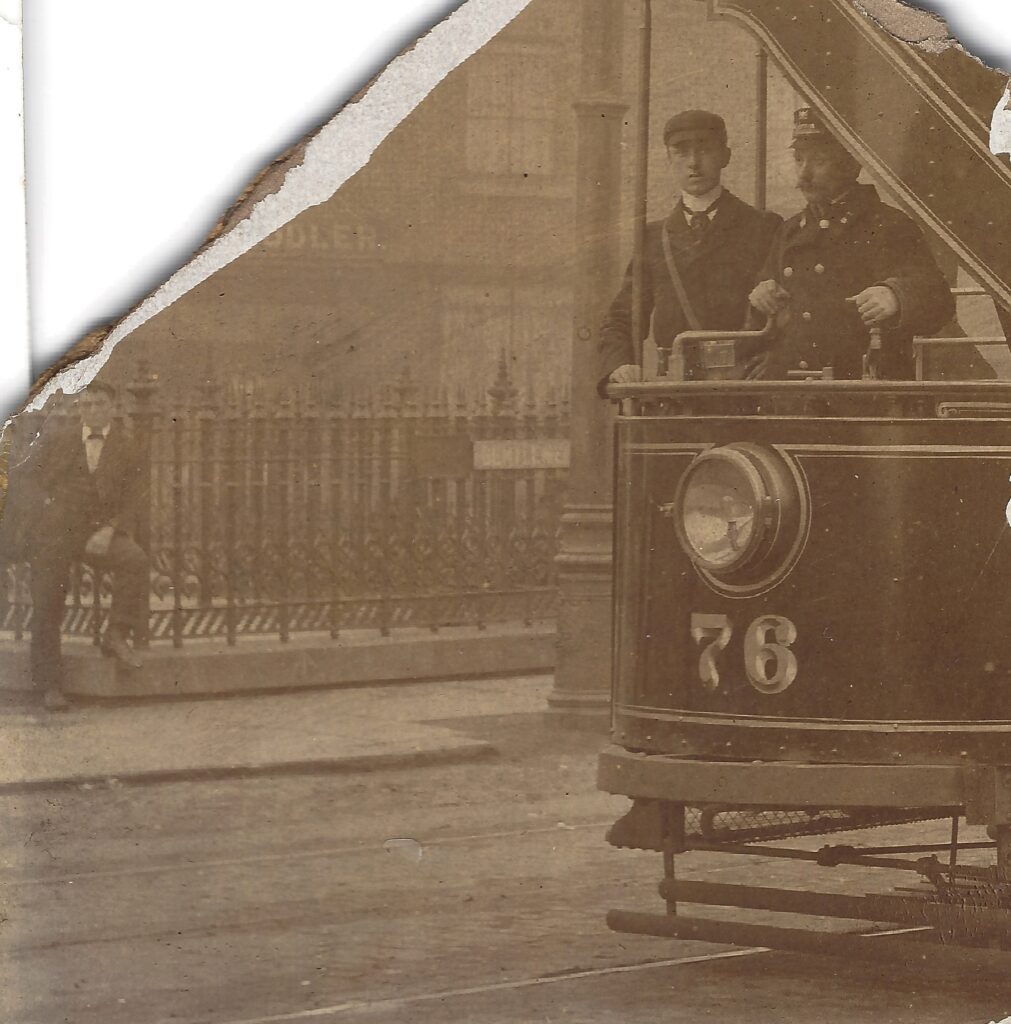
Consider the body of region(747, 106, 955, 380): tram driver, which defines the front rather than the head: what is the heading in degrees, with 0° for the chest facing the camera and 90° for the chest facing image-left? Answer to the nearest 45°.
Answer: approximately 45°
